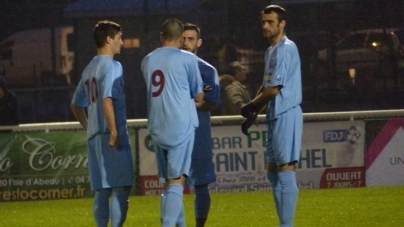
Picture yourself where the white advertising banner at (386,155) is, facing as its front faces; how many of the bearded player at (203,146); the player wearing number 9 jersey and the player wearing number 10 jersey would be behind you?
0

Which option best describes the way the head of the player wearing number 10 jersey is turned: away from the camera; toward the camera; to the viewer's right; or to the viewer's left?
to the viewer's right

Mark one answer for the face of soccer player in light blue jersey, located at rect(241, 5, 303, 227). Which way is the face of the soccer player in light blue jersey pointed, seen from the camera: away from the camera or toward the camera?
toward the camera

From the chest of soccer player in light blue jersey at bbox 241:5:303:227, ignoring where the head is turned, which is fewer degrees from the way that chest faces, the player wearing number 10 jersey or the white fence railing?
the player wearing number 10 jersey

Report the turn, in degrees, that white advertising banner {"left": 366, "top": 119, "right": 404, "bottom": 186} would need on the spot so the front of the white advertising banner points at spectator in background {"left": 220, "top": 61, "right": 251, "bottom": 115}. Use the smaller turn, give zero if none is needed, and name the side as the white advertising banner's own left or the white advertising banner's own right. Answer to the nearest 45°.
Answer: approximately 90° to the white advertising banner's own right

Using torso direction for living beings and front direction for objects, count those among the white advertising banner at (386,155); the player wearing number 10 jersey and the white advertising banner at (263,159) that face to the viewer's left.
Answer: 0

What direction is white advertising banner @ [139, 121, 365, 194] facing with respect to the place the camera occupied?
facing the viewer

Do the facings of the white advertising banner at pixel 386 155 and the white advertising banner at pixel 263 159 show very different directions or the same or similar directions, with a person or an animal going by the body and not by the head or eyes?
same or similar directions

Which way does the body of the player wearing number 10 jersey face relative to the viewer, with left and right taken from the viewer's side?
facing away from the viewer and to the right of the viewer

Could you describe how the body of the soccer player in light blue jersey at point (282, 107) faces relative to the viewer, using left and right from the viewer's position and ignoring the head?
facing to the left of the viewer

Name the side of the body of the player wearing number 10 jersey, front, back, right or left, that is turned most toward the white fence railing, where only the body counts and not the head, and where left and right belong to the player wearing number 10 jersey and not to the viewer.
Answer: front

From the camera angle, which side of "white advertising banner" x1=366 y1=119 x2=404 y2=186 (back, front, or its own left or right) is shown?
front
